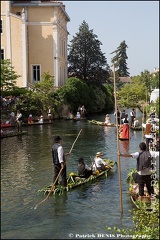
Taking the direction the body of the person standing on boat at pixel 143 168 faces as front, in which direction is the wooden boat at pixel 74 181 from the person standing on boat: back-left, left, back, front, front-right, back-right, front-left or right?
front-left

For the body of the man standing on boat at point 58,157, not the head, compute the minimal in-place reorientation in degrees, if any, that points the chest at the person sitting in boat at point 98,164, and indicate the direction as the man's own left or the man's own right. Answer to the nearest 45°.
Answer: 0° — they already face them

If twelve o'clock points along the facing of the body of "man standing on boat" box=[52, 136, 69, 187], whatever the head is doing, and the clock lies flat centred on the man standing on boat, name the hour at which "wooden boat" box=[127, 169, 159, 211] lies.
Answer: The wooden boat is roughly at 3 o'clock from the man standing on boat.

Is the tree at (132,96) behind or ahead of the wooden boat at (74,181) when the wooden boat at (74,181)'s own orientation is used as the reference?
ahead

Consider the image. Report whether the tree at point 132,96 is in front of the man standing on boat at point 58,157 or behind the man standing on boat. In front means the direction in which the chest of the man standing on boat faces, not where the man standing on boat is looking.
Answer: in front

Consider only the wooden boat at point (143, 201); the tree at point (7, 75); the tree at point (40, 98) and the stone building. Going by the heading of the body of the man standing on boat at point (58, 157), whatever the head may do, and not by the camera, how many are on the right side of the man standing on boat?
1

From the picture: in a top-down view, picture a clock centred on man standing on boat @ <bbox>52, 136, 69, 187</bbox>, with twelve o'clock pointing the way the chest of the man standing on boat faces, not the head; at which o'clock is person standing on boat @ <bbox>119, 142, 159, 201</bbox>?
The person standing on boat is roughly at 3 o'clock from the man standing on boat.

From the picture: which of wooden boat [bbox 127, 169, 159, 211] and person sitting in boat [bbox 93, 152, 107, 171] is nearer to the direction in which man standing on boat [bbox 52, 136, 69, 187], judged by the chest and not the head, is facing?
the person sitting in boat

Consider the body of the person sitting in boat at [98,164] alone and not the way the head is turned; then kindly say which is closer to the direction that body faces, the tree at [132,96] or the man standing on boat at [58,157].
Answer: the tree

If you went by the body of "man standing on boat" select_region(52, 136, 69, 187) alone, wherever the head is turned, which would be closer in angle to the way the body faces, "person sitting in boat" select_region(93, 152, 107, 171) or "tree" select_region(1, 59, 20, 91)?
the person sitting in boat

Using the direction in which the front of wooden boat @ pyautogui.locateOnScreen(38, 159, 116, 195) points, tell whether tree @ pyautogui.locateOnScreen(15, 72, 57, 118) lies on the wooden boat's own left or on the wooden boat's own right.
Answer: on the wooden boat's own left

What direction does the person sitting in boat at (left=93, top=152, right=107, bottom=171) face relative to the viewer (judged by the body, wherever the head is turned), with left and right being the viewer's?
facing away from the viewer and to the right of the viewer

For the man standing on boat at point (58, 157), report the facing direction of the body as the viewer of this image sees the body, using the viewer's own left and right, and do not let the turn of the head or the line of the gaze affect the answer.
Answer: facing away from the viewer and to the right of the viewer

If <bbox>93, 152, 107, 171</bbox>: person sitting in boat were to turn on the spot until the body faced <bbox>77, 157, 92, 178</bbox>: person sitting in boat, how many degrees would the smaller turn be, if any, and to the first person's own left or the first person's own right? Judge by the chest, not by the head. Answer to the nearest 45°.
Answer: approximately 180°

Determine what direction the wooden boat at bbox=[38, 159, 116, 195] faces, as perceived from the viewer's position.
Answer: facing away from the viewer and to the right of the viewer
